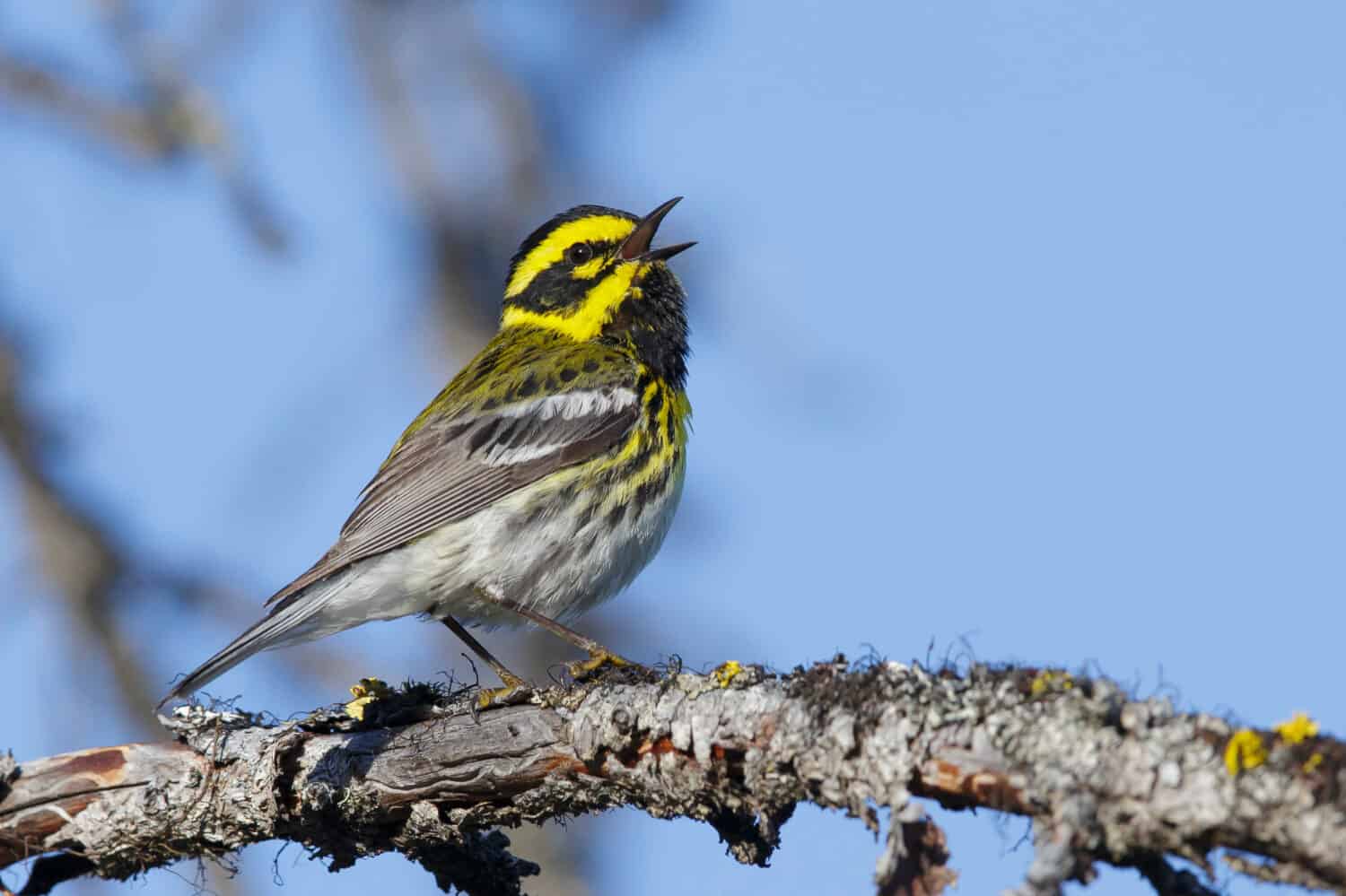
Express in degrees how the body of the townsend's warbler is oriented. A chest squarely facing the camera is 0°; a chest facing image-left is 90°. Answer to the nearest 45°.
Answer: approximately 270°

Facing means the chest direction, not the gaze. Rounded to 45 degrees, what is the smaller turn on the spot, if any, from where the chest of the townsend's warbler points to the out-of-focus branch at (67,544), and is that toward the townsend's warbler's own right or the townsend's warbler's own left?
approximately 135° to the townsend's warbler's own left
